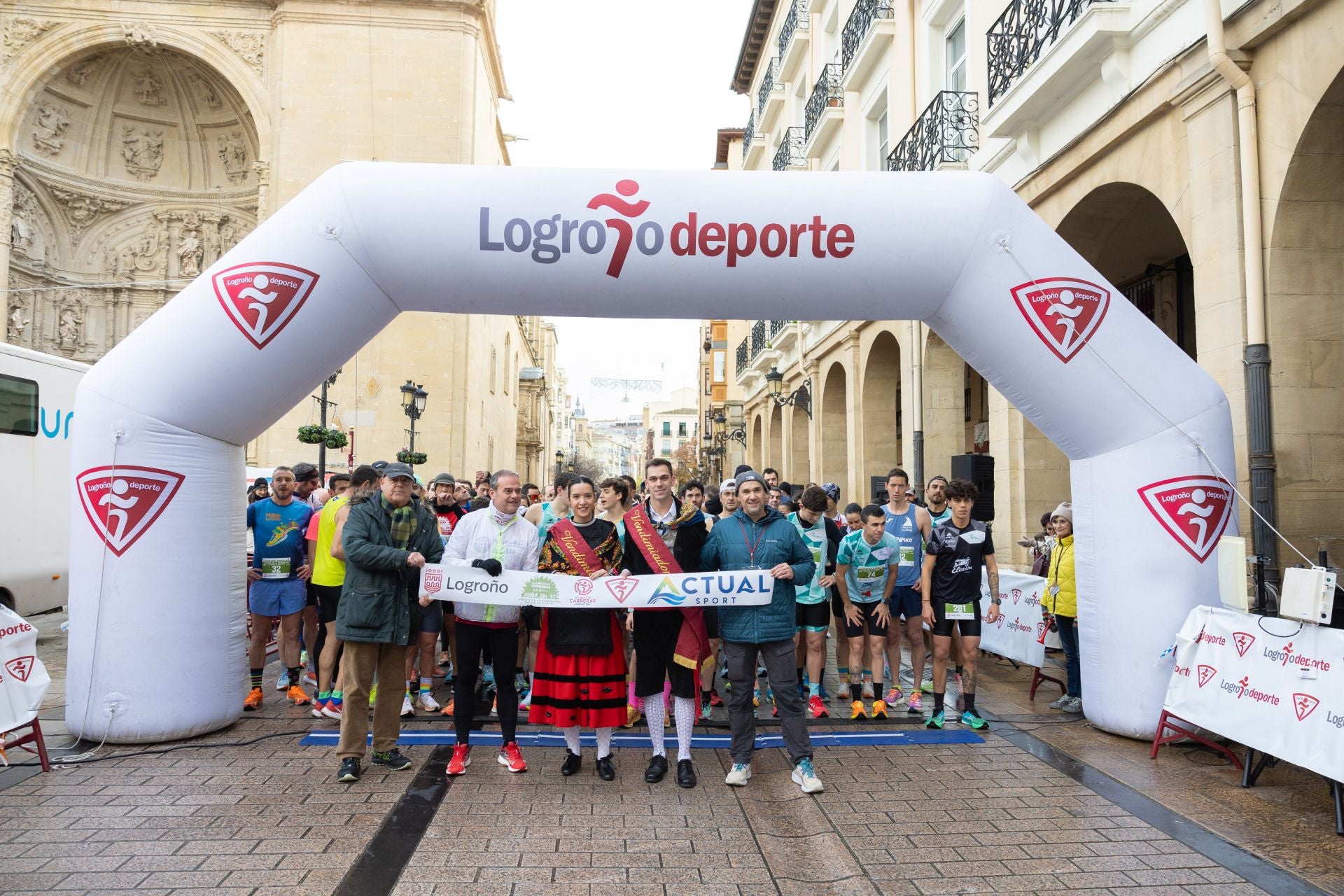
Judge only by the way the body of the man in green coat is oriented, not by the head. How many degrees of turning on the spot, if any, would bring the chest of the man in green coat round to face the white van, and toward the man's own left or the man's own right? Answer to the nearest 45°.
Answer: approximately 180°

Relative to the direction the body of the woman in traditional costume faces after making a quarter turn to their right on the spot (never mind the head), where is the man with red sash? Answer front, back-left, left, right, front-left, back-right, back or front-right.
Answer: back

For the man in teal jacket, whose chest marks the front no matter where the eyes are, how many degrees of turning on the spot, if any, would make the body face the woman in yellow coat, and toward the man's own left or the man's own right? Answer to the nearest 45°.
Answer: approximately 135° to the man's own left

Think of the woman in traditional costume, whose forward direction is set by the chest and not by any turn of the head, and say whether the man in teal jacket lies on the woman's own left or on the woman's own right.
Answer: on the woman's own left

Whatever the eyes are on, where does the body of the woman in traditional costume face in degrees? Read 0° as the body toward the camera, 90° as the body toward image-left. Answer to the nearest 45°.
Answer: approximately 0°

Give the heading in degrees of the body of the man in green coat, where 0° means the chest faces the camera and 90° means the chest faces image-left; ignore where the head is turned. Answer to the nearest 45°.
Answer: approximately 315°

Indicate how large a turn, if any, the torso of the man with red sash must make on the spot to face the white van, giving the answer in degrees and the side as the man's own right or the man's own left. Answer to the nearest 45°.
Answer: approximately 135° to the man's own right

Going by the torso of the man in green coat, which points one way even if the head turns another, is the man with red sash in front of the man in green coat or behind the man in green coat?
in front

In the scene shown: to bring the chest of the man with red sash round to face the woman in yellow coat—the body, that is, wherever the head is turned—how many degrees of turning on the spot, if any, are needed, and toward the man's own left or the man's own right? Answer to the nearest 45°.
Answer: approximately 135° to the man's own left

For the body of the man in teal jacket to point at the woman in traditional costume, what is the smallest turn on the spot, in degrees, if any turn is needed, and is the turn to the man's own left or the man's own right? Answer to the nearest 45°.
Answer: approximately 90° to the man's own right

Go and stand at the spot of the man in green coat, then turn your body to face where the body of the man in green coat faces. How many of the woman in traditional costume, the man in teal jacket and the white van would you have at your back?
1
